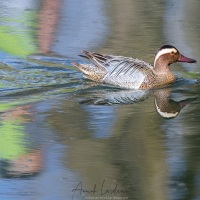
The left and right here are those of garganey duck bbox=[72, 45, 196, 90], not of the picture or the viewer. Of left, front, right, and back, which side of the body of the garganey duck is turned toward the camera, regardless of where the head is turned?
right
